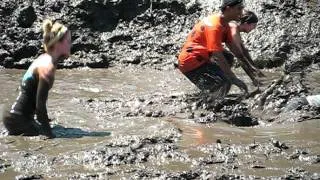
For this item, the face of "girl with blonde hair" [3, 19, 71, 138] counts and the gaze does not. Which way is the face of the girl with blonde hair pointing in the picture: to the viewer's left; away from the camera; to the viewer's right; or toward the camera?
to the viewer's right

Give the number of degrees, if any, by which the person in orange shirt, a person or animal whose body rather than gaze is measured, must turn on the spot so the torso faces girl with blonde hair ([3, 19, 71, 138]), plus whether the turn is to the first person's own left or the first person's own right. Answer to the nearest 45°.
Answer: approximately 135° to the first person's own right

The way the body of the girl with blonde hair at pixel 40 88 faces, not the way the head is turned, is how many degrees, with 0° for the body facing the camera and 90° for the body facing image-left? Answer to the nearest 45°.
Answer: approximately 270°

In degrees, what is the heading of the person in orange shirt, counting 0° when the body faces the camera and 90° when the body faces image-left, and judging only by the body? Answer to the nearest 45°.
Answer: approximately 270°
